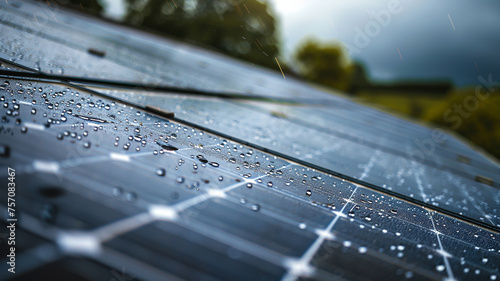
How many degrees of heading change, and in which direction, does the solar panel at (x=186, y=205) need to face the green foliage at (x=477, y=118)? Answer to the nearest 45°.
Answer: approximately 90° to its left
